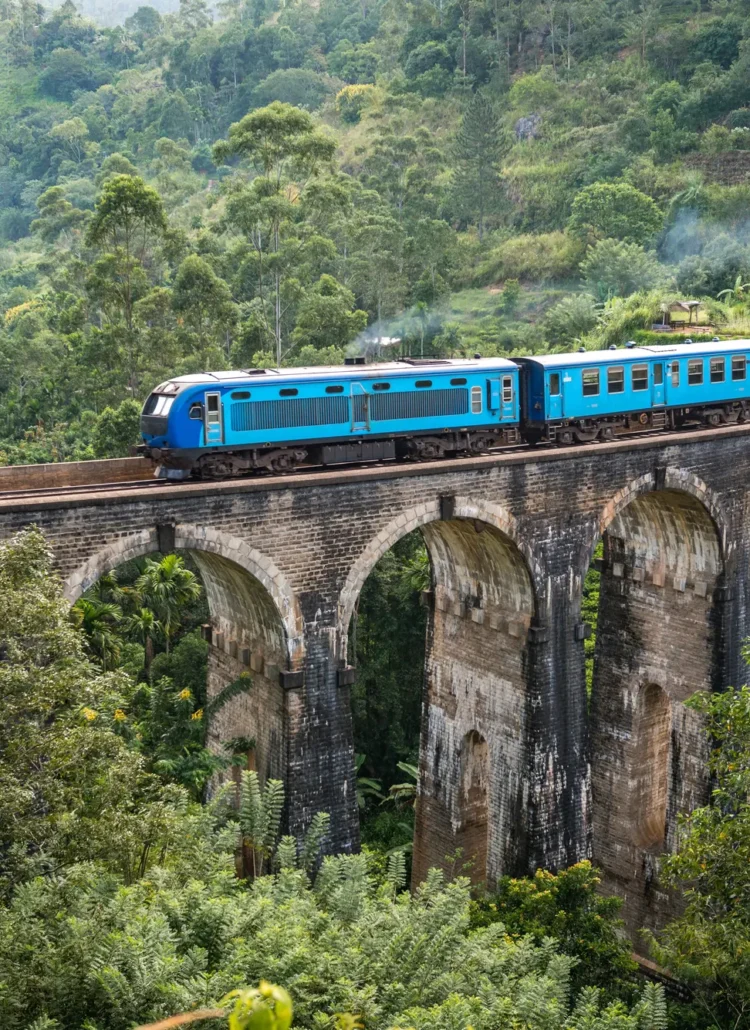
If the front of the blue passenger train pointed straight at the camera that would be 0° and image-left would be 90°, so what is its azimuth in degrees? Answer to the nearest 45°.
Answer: approximately 45°

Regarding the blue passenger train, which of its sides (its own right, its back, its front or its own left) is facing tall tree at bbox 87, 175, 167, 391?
right

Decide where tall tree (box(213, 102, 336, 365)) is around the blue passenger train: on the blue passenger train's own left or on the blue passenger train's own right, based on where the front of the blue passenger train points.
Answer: on the blue passenger train's own right
